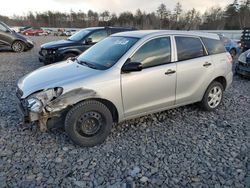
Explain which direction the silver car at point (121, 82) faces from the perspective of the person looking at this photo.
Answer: facing the viewer and to the left of the viewer

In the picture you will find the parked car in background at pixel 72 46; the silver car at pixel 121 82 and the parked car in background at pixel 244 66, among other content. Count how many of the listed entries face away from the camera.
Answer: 0

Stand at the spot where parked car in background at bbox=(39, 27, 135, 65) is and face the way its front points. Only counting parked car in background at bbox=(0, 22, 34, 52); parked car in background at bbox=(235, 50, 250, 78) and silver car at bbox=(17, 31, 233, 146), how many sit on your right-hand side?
1

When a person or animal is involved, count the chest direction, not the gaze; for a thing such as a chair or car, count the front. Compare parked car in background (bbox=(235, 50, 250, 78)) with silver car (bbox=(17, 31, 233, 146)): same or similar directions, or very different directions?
same or similar directions

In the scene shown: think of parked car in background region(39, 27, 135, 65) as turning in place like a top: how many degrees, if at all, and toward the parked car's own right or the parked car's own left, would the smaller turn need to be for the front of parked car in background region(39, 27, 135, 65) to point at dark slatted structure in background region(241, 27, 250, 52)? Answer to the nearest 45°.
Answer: approximately 180°

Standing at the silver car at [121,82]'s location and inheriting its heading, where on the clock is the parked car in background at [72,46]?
The parked car in background is roughly at 4 o'clock from the silver car.

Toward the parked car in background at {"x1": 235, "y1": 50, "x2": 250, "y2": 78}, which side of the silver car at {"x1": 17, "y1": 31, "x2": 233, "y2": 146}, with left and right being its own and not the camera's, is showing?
back

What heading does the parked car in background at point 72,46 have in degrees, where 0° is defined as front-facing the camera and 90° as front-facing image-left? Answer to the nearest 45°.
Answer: approximately 45°

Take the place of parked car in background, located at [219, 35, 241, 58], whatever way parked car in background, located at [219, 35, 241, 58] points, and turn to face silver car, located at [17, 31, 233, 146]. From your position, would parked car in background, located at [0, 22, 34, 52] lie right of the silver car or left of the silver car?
right

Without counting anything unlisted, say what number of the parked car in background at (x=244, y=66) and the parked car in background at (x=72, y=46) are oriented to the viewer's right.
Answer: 0

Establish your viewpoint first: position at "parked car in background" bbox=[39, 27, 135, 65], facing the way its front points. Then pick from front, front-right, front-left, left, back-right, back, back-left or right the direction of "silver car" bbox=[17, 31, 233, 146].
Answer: front-left

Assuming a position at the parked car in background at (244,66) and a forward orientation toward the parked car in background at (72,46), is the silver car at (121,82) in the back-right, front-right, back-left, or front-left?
front-left

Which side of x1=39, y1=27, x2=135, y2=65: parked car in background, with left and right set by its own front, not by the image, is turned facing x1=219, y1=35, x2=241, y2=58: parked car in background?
back

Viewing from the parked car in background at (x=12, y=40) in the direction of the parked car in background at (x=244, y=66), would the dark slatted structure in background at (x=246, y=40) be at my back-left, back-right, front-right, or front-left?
front-left

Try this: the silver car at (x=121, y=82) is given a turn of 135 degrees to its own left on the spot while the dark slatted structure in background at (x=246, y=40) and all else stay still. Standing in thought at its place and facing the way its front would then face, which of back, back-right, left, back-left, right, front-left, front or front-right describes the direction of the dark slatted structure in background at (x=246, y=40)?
front-left

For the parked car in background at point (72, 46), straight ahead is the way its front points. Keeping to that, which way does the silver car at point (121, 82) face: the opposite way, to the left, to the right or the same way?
the same way

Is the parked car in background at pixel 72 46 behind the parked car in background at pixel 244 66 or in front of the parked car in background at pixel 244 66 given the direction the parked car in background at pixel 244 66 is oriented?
in front

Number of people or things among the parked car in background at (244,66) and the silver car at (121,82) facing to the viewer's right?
0

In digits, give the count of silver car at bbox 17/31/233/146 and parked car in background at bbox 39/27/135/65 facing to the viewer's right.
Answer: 0
